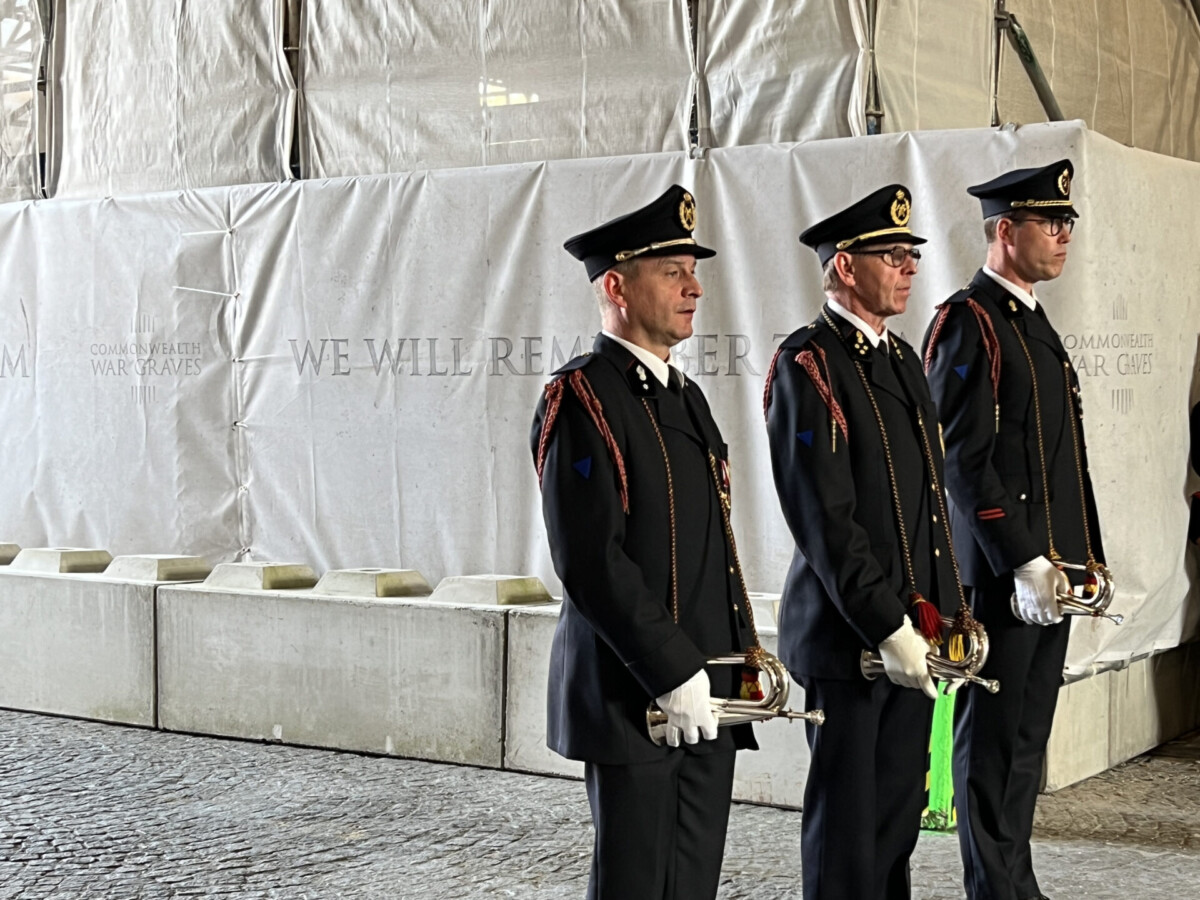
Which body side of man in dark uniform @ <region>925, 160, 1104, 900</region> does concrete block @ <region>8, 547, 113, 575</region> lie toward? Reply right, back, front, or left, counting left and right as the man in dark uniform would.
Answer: back

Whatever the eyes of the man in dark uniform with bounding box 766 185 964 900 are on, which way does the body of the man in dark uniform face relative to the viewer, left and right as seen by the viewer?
facing the viewer and to the right of the viewer

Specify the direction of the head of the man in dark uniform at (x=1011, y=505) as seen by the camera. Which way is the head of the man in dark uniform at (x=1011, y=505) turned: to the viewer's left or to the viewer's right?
to the viewer's right

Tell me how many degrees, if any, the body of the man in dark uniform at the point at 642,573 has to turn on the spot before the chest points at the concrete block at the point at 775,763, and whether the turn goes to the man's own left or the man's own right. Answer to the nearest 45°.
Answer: approximately 135° to the man's own left

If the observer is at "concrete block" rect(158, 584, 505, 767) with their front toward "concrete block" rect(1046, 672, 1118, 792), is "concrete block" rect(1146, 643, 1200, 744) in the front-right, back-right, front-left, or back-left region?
front-left

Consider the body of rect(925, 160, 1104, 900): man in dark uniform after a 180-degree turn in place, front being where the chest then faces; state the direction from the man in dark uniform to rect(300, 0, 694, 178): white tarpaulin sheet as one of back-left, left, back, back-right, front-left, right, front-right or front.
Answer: front

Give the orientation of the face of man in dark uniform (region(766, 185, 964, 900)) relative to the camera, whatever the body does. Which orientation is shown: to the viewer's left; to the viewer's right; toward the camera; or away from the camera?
to the viewer's right

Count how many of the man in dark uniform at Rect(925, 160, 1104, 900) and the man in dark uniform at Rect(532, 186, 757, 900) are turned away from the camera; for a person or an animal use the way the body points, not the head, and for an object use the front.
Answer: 0

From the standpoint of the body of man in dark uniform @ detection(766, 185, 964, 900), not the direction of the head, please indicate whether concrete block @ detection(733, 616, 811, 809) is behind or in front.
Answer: behind

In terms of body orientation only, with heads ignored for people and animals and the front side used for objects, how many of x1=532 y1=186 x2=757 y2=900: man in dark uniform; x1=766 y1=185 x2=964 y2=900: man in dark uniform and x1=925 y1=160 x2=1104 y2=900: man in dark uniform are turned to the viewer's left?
0
